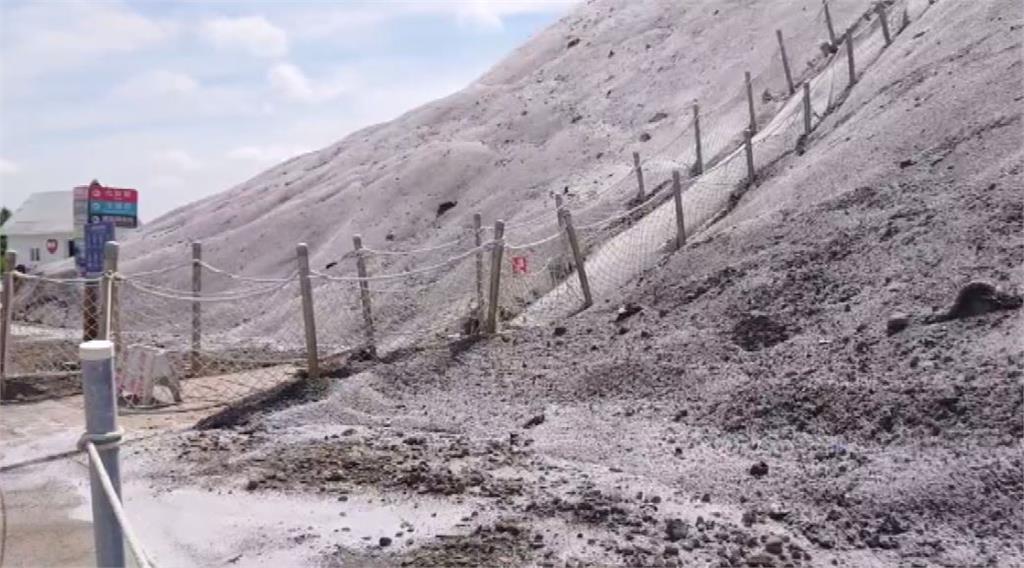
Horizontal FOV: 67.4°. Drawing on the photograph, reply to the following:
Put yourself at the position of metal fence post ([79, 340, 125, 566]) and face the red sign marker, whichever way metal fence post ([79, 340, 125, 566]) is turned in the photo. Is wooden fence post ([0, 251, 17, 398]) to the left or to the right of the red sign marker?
left

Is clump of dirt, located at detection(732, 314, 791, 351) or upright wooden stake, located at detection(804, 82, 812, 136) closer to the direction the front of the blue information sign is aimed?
the clump of dirt

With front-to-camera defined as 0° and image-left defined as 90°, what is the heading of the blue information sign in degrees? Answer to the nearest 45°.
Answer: approximately 0°

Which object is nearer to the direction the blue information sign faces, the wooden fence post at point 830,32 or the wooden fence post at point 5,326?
the wooden fence post at point 5,326

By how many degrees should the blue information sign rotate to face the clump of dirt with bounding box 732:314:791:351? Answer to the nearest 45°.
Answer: approximately 45° to its left

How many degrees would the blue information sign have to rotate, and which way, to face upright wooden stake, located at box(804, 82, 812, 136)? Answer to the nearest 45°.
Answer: approximately 90° to its left
